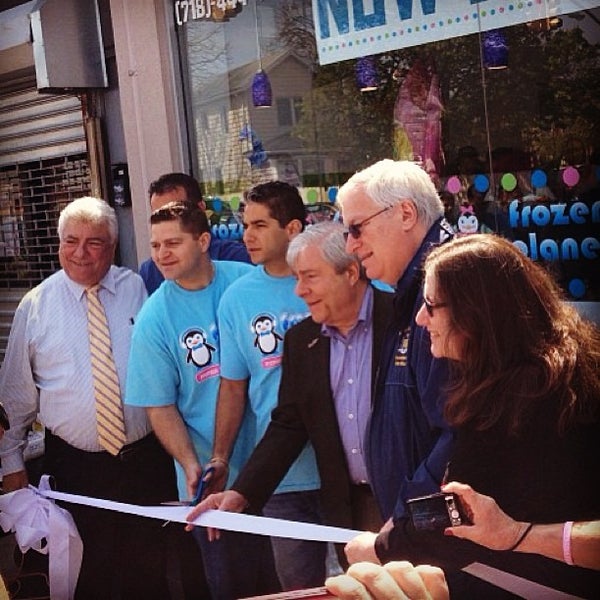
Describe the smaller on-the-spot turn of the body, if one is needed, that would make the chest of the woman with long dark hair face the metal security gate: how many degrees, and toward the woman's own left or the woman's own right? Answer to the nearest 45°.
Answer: approximately 45° to the woman's own right

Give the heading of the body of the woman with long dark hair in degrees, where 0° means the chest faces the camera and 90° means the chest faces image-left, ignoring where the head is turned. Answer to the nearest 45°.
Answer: approximately 90°

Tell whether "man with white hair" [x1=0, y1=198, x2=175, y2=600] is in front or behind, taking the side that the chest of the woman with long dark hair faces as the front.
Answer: in front

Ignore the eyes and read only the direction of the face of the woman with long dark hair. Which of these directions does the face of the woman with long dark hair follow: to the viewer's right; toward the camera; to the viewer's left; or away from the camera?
to the viewer's left
